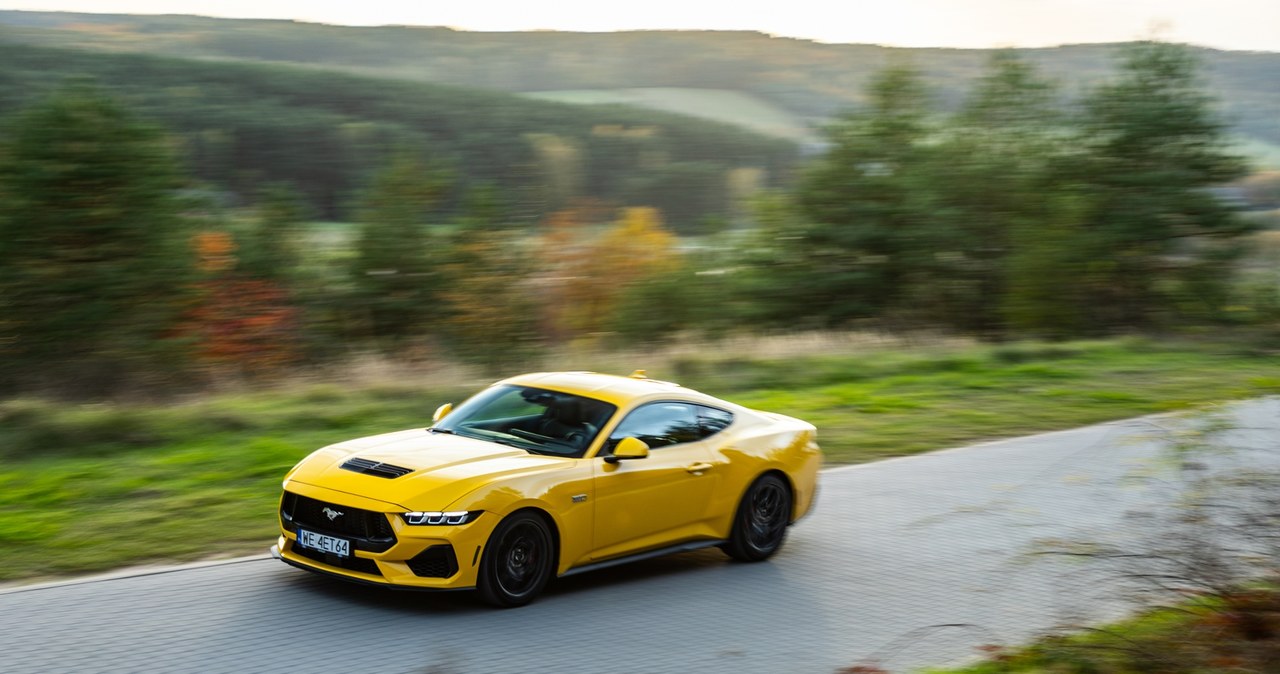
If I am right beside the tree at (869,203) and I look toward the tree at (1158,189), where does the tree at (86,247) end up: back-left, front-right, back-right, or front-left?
back-right

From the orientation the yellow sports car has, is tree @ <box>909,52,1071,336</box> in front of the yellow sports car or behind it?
behind

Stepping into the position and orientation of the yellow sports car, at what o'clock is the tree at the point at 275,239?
The tree is roughly at 4 o'clock from the yellow sports car.

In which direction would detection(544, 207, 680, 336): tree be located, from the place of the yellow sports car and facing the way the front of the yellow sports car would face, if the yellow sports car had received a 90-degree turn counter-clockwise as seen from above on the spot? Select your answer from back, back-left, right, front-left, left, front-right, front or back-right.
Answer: back-left

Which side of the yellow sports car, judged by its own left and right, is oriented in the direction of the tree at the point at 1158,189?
back

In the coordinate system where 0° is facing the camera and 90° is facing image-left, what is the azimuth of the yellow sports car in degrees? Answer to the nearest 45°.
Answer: approximately 45°

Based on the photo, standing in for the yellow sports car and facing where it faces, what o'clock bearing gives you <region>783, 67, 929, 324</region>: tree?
The tree is roughly at 5 o'clock from the yellow sports car.

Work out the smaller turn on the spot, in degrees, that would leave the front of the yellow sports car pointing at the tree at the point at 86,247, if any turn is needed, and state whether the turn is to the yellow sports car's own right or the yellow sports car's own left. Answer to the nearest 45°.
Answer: approximately 90° to the yellow sports car's own right
